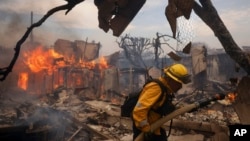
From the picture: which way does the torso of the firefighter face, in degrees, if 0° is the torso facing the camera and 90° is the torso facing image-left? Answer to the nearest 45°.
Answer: approximately 270°

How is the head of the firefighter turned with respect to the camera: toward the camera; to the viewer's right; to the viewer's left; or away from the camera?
to the viewer's right
